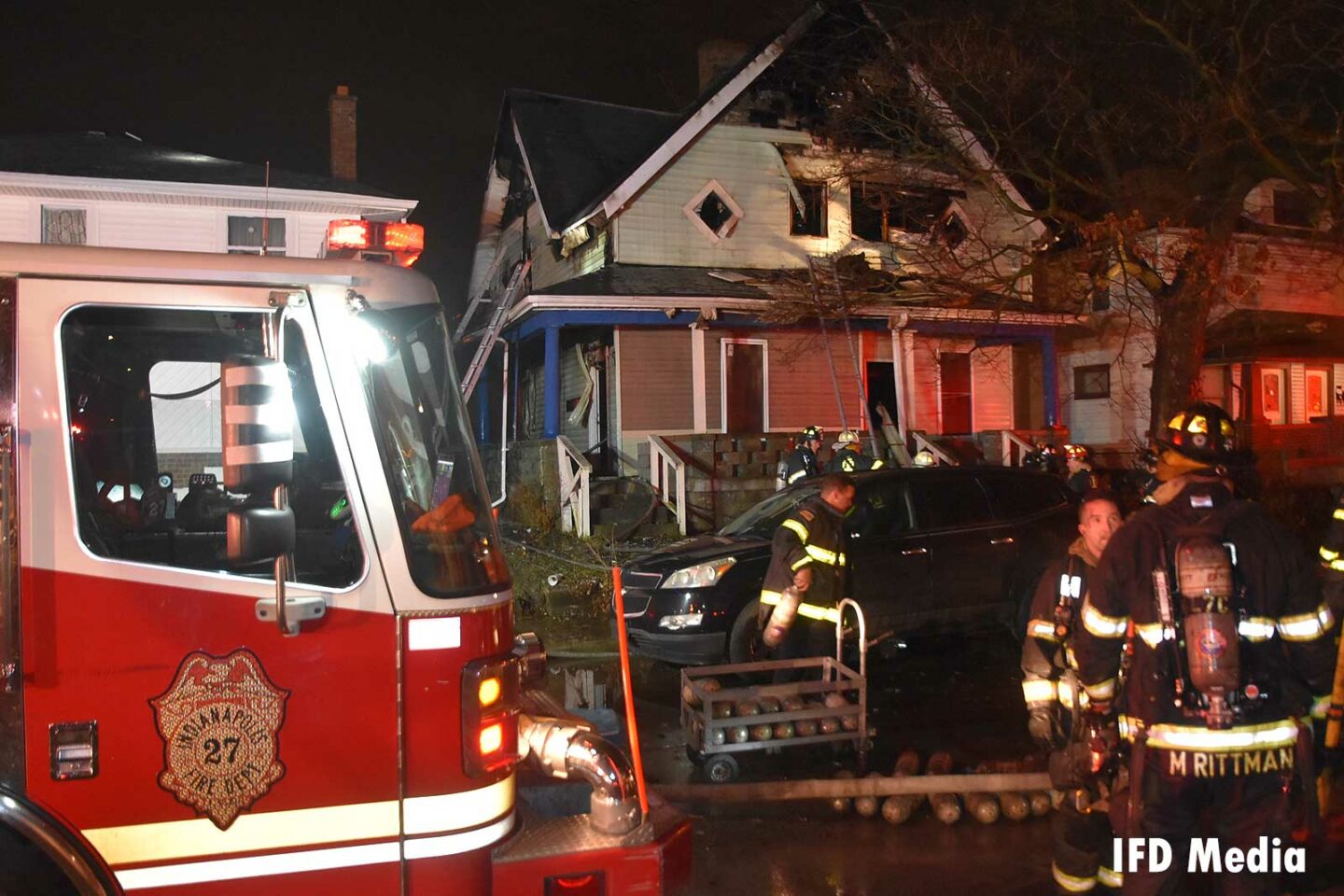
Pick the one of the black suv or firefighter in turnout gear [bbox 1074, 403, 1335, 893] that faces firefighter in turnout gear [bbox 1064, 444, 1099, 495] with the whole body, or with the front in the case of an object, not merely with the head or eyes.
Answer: firefighter in turnout gear [bbox 1074, 403, 1335, 893]

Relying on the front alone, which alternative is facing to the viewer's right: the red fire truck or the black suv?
the red fire truck

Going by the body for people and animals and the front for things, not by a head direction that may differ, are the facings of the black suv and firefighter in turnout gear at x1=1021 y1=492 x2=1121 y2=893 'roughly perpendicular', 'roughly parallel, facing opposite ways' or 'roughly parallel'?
roughly perpendicular

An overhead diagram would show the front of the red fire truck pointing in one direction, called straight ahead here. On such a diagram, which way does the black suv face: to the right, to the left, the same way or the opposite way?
the opposite way

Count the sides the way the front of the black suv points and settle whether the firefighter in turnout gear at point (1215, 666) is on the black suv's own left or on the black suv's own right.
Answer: on the black suv's own left

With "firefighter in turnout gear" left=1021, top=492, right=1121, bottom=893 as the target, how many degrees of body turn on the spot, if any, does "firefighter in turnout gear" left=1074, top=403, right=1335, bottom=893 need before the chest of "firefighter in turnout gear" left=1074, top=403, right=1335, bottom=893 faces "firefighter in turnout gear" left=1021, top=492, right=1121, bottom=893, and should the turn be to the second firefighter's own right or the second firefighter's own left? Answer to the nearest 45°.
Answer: approximately 45° to the second firefighter's own left

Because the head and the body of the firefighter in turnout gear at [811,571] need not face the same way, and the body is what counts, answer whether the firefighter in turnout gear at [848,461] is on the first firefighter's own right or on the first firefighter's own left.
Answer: on the first firefighter's own left

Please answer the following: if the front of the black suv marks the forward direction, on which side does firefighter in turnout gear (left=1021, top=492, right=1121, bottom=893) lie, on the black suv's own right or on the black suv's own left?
on the black suv's own left

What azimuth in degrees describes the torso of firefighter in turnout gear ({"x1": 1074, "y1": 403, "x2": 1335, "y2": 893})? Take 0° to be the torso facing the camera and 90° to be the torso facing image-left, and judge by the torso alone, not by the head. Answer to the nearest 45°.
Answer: approximately 180°

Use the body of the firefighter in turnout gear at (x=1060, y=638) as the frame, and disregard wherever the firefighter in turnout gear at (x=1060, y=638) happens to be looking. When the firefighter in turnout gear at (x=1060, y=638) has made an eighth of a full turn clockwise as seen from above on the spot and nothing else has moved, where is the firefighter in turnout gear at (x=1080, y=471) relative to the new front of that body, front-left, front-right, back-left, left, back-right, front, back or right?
back

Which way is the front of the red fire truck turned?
to the viewer's right

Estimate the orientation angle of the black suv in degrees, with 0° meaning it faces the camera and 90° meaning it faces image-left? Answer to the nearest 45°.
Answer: approximately 45°

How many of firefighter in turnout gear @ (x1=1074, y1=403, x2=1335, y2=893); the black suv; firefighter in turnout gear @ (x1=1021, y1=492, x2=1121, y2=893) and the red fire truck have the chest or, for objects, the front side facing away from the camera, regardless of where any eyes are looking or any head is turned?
1
